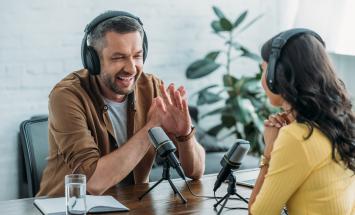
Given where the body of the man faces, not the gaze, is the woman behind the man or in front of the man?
in front

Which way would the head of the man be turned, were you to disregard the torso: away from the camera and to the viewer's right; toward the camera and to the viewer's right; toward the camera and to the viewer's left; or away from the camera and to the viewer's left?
toward the camera and to the viewer's right

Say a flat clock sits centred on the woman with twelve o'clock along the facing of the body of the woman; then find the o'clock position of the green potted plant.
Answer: The green potted plant is roughly at 1 o'clock from the woman.

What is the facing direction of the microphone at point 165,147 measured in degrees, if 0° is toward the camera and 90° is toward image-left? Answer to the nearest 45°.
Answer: approximately 90°

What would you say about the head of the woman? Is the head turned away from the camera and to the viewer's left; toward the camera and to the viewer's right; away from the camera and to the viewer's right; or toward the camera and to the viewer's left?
away from the camera and to the viewer's left

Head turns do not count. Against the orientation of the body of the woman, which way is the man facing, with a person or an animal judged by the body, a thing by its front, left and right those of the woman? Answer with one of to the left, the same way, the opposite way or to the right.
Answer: the opposite way

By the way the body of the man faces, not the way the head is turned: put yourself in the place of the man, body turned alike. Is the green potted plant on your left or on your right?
on your left

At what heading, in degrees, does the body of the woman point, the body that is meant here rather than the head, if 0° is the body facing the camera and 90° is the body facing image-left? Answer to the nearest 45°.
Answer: approximately 135°

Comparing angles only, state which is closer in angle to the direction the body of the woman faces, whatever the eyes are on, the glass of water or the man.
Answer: the man

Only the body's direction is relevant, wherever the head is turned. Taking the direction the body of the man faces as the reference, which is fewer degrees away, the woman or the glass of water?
the woman

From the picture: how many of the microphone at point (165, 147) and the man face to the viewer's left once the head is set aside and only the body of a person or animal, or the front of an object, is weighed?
1
